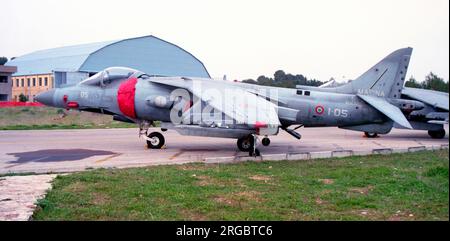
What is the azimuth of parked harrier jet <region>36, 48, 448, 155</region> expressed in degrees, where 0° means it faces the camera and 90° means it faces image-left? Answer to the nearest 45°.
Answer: approximately 90°

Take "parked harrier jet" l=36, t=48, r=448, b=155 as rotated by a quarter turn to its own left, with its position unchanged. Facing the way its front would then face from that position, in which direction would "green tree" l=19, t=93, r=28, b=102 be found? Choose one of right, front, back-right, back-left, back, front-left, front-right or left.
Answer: back-right
